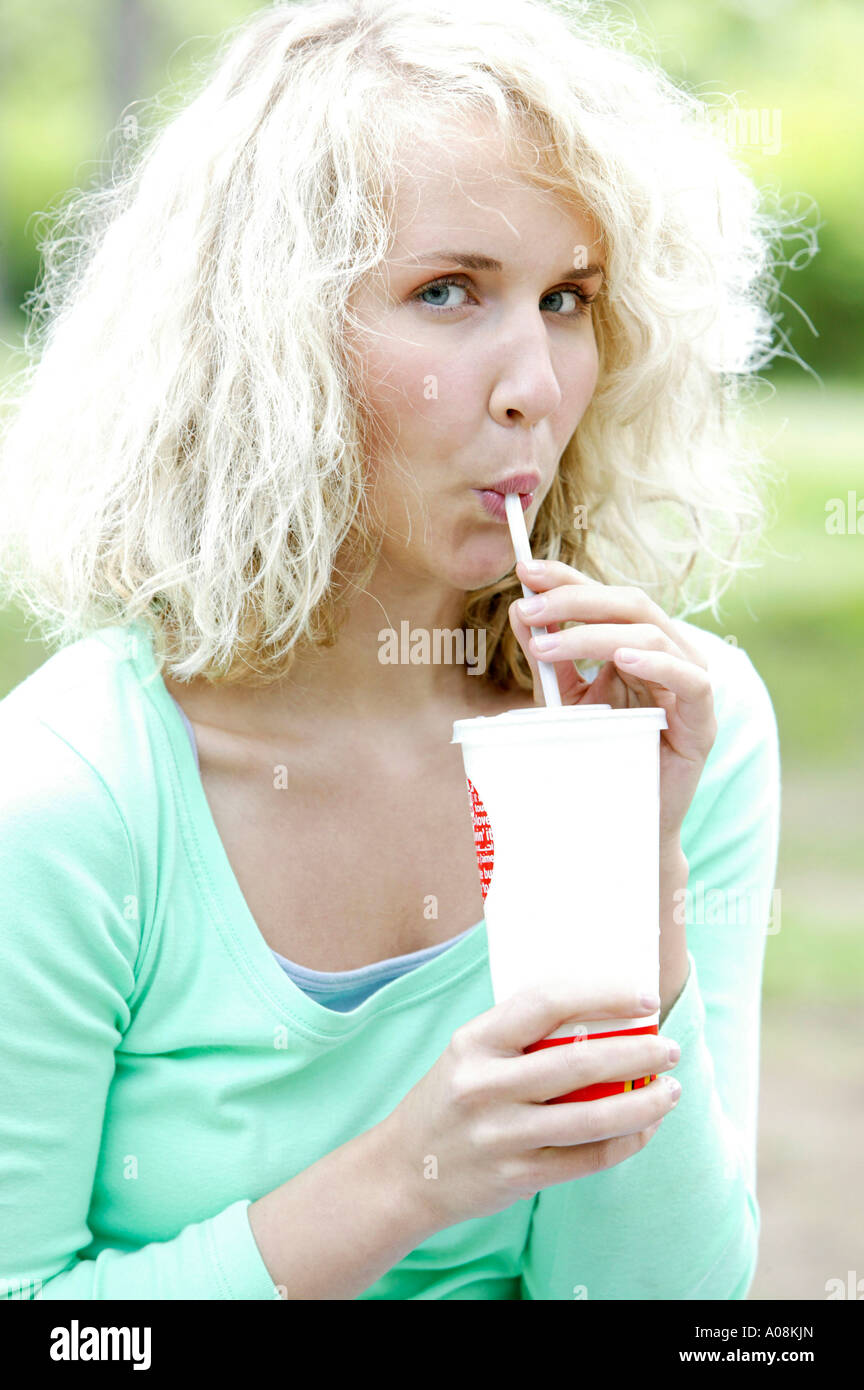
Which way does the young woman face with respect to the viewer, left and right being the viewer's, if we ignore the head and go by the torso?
facing the viewer and to the right of the viewer
